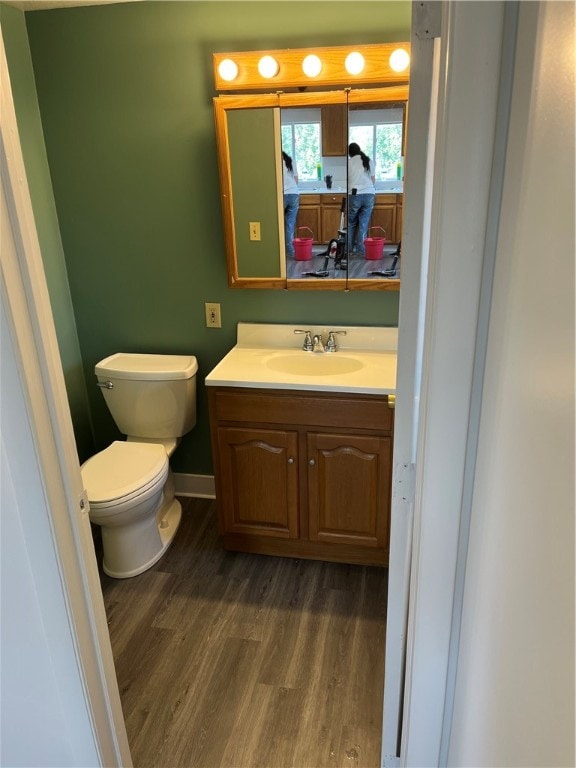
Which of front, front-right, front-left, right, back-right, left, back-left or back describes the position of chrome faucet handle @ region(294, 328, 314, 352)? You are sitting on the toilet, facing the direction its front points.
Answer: back-left

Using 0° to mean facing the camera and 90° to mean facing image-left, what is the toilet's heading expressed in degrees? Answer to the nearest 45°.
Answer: approximately 45°

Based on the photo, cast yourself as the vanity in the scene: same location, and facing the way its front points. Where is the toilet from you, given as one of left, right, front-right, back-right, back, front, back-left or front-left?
right

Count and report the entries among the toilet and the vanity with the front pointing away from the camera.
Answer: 0
